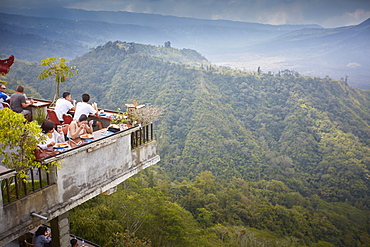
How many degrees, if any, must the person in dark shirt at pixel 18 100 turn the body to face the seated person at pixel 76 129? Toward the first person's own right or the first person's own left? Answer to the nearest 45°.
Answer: approximately 90° to the first person's own right

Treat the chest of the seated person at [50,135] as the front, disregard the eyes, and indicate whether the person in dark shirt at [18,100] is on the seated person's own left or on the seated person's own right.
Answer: on the seated person's own left

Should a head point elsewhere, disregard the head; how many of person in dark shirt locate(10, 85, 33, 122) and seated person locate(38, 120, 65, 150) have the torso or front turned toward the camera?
0

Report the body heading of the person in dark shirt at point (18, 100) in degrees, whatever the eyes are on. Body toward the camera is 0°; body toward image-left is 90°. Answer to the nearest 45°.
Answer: approximately 225°

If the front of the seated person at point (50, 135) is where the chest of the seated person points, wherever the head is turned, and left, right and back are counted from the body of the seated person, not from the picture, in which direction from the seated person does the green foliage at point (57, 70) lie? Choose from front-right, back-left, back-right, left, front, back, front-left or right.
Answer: left

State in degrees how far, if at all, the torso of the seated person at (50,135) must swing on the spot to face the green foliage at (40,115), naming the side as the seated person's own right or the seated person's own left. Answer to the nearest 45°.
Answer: approximately 90° to the seated person's own left

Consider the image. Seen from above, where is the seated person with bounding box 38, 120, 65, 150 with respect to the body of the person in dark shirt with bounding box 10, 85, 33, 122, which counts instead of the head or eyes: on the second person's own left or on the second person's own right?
on the second person's own right

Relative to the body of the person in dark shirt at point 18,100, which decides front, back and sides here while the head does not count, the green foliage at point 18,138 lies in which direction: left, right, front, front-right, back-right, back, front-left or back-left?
back-right

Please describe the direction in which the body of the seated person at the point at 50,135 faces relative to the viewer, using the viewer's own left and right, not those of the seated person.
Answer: facing to the right of the viewer
